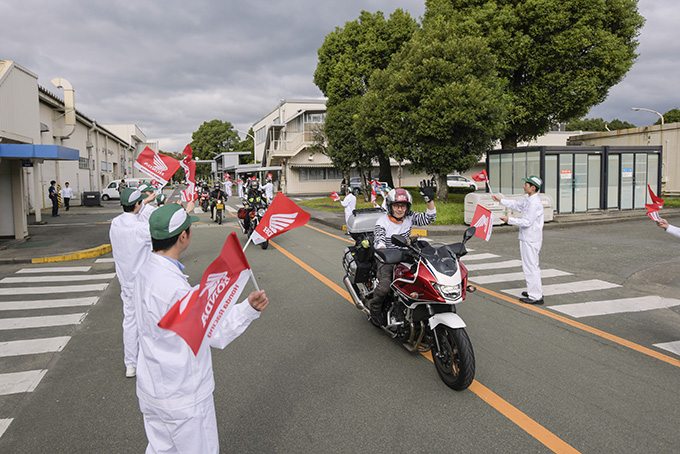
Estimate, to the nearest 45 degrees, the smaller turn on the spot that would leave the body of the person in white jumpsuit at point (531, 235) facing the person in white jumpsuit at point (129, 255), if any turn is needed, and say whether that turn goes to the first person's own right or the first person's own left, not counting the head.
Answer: approximately 45° to the first person's own left

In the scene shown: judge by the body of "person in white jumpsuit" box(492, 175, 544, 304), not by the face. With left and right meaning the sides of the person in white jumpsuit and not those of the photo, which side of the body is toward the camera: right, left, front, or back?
left

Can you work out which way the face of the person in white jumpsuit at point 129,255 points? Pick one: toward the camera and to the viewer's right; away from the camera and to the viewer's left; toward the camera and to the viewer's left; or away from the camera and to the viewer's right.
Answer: away from the camera and to the viewer's right

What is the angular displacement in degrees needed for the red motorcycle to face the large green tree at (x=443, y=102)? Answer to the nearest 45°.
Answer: approximately 135° to its left

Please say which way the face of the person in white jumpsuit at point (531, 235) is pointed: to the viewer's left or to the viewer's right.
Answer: to the viewer's left

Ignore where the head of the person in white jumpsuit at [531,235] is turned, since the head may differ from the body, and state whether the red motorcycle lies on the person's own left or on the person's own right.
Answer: on the person's own left

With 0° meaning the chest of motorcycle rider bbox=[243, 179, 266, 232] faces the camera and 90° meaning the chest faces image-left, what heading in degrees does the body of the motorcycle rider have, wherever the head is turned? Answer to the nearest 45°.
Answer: approximately 315°

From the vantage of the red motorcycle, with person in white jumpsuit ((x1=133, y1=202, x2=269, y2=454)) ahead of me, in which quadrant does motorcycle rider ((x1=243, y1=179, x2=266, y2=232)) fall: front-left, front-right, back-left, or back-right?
back-right

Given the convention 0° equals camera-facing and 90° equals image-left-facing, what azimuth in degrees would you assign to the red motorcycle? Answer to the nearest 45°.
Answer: approximately 315°

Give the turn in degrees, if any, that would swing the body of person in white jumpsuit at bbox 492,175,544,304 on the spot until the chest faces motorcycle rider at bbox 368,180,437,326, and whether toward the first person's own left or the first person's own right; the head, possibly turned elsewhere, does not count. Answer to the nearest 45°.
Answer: approximately 45° to the first person's own left
